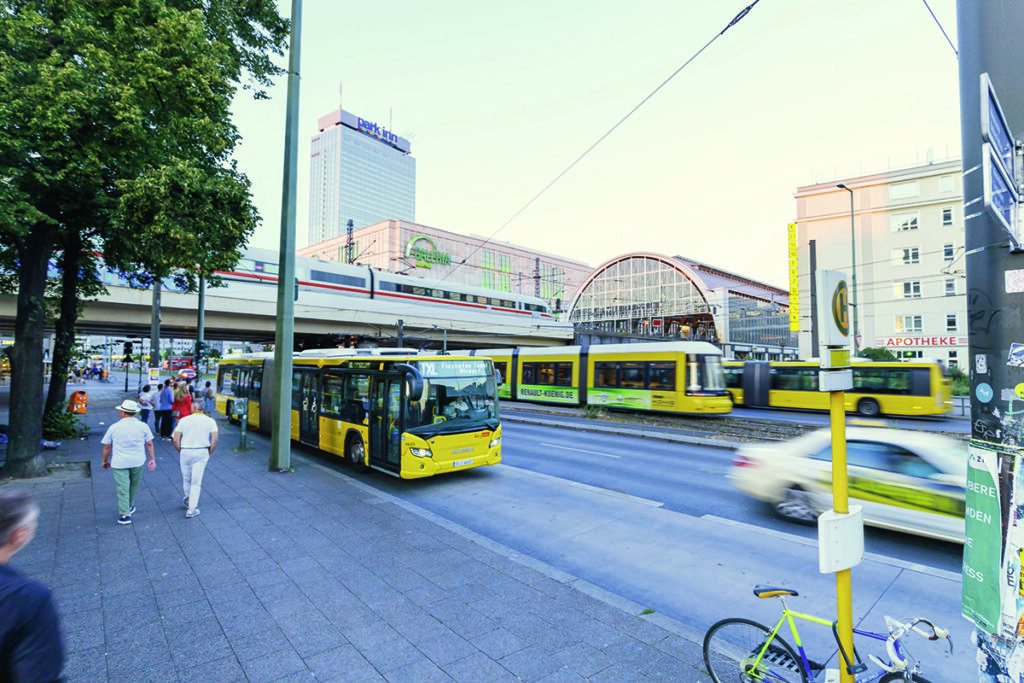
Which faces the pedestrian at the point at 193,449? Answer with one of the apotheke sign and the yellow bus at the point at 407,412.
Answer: the apotheke sign

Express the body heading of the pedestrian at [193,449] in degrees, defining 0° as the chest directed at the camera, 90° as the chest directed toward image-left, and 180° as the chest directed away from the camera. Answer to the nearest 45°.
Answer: approximately 180°

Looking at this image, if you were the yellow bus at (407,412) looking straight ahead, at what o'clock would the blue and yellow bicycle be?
The blue and yellow bicycle is roughly at 1 o'clock from the yellow bus.

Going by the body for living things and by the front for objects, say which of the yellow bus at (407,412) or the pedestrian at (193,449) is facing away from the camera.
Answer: the pedestrian

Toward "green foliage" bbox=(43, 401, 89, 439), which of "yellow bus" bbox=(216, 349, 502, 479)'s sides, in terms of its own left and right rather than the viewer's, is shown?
back

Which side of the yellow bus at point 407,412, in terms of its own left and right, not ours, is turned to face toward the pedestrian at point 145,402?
back

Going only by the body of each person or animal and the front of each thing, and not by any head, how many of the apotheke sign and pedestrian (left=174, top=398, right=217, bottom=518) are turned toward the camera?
1

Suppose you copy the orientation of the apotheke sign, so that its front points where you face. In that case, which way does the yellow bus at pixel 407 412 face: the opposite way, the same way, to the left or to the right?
to the left

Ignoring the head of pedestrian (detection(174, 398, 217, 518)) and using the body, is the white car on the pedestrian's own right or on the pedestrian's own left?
on the pedestrian's own right

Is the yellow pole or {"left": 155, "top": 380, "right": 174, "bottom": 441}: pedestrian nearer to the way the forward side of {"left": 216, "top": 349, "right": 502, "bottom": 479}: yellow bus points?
the yellow pole

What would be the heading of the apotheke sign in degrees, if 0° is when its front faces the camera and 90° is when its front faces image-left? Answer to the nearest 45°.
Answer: approximately 0°
